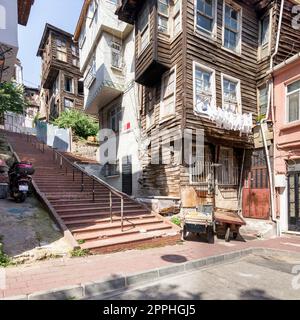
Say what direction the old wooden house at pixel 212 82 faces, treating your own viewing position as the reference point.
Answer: facing the viewer and to the right of the viewer

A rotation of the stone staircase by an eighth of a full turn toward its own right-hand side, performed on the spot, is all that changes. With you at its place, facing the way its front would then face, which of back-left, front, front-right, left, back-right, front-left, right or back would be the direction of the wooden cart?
left

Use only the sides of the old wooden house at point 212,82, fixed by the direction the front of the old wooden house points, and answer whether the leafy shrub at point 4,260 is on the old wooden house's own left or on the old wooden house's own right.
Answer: on the old wooden house's own right

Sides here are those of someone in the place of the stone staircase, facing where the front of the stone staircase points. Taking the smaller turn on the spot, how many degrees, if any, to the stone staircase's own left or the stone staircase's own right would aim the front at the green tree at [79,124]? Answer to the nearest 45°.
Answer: approximately 135° to the stone staircase's own left

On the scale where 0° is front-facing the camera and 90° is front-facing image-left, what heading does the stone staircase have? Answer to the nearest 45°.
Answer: approximately 315°

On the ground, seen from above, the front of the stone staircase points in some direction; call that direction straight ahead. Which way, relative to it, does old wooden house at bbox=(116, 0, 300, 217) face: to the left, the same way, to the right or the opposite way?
the same way

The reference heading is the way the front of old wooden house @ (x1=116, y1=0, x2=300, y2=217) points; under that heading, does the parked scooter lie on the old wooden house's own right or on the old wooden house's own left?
on the old wooden house's own right

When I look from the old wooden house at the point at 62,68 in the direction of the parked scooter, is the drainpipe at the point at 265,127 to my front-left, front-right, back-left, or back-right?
front-left
